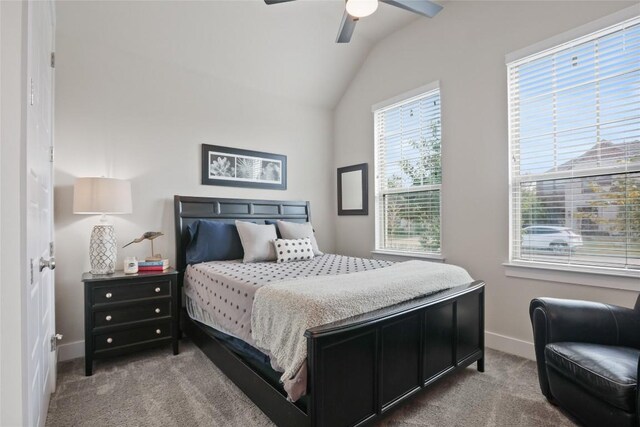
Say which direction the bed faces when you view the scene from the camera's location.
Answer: facing the viewer and to the right of the viewer

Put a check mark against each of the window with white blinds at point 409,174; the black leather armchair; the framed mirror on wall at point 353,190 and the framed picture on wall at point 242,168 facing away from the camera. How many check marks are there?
0

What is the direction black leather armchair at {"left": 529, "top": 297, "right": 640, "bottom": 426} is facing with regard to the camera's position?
facing the viewer and to the left of the viewer

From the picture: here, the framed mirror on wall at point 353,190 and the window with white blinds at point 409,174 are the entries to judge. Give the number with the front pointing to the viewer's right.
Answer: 0

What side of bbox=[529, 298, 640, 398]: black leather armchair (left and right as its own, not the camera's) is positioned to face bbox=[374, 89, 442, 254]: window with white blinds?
right

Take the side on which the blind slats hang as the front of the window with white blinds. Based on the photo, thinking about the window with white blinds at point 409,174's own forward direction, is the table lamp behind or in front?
in front

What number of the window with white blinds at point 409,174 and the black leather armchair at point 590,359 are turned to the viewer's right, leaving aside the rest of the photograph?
0

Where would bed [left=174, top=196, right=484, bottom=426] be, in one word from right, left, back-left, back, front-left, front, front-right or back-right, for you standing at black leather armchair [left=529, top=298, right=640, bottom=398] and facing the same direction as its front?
front

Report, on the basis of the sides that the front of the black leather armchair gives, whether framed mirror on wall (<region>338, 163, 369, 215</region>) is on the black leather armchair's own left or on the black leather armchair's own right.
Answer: on the black leather armchair's own right

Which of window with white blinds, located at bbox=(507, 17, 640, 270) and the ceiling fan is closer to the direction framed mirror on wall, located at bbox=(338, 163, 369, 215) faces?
the ceiling fan

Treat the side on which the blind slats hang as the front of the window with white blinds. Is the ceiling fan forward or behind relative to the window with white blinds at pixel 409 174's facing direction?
forward

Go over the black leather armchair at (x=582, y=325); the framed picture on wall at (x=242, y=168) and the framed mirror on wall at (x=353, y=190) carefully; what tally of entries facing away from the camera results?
0

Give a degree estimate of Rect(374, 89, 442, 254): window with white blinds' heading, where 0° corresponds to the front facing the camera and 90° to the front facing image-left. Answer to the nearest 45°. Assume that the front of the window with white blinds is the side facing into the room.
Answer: approximately 45°

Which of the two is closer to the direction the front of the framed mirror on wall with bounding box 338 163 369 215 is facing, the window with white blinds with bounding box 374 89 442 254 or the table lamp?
the table lamp

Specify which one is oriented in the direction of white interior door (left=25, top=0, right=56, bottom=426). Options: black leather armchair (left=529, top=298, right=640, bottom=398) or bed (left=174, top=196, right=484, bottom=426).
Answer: the black leather armchair

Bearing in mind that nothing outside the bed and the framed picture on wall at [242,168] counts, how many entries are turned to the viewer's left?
0
